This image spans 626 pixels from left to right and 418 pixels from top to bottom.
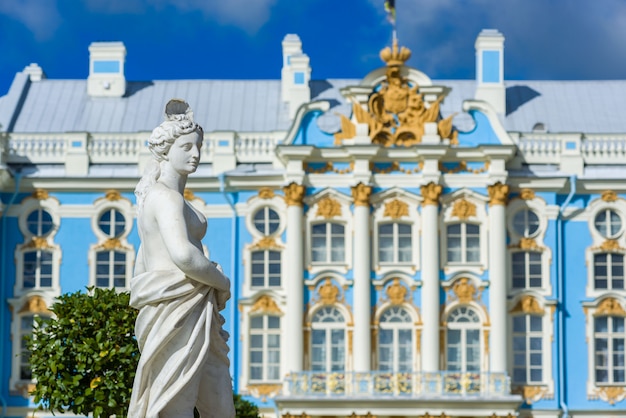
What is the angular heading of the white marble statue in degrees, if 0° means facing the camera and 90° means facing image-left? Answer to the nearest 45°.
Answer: approximately 270°
